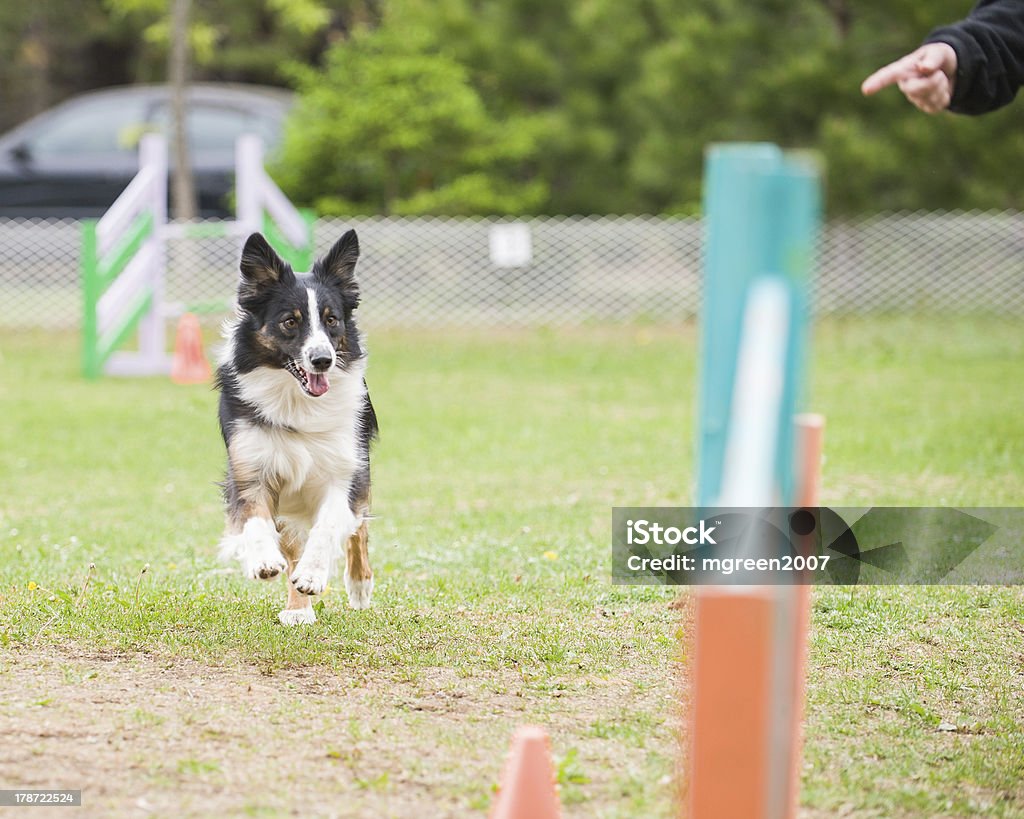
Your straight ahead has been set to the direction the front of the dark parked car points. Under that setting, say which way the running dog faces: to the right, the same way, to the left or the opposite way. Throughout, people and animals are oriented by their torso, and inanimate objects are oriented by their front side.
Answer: to the left

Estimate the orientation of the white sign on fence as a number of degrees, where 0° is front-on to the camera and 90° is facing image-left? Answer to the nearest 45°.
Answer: approximately 0°

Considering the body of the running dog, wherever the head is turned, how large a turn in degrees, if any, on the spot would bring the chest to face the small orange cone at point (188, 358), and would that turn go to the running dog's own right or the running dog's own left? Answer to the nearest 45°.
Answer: approximately 180°

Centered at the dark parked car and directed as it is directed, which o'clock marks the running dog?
The running dog is roughly at 9 o'clock from the dark parked car.

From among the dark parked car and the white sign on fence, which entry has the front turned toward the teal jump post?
the white sign on fence

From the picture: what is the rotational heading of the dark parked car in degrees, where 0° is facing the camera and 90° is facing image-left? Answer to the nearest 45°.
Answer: approximately 90°

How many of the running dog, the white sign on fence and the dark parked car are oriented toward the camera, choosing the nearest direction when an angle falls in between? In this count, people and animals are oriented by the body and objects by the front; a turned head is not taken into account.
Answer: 2

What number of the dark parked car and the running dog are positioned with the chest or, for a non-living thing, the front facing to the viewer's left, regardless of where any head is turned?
1

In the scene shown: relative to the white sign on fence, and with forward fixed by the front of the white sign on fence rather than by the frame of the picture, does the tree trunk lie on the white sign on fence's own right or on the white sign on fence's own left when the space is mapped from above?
on the white sign on fence's own right
